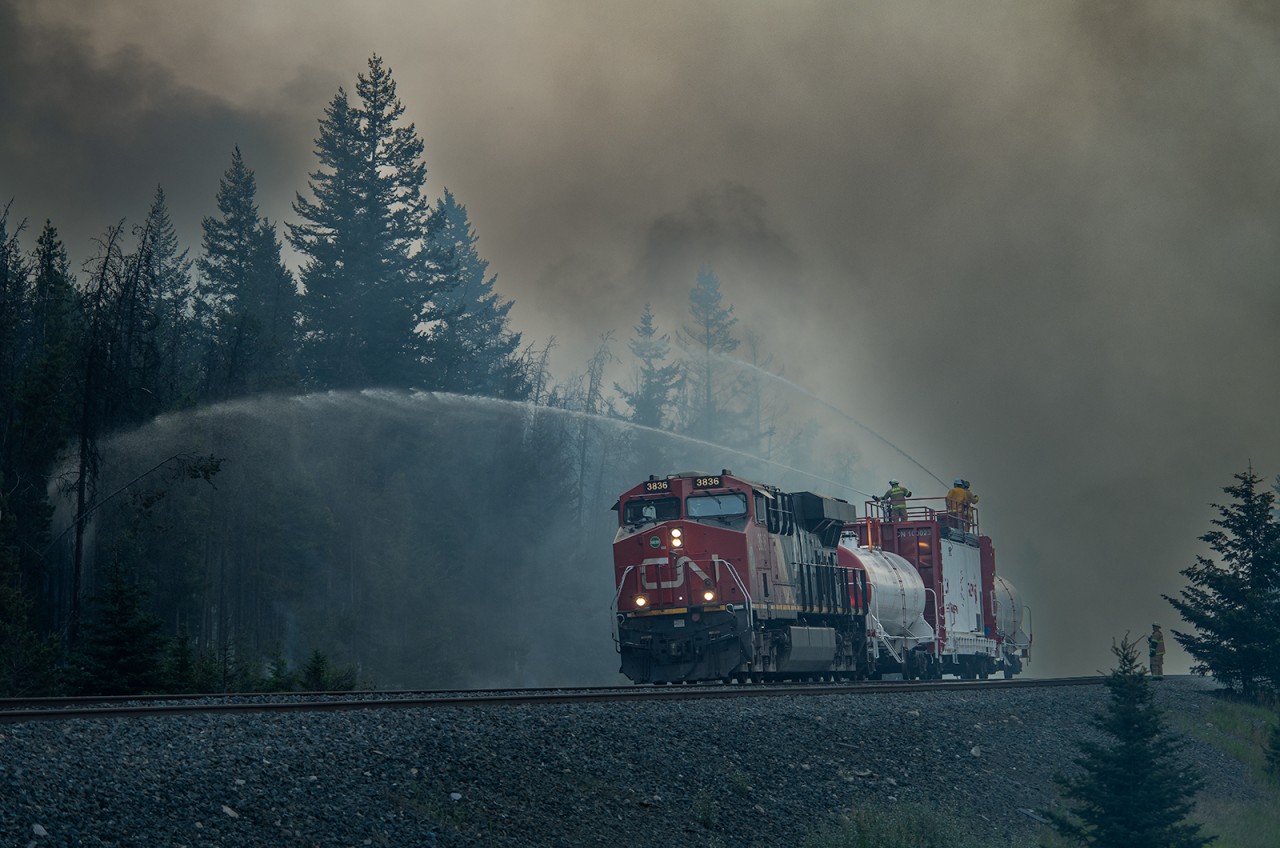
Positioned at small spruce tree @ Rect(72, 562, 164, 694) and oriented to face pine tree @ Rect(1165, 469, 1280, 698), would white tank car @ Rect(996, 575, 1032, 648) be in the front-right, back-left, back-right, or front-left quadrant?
front-left

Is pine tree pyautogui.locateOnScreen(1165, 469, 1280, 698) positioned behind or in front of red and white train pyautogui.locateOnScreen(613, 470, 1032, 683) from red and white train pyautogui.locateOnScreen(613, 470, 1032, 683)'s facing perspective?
behind

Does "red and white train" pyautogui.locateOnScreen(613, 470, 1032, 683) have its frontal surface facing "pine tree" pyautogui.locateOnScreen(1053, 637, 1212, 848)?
no

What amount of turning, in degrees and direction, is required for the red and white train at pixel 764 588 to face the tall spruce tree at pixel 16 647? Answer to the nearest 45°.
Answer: approximately 45° to its right

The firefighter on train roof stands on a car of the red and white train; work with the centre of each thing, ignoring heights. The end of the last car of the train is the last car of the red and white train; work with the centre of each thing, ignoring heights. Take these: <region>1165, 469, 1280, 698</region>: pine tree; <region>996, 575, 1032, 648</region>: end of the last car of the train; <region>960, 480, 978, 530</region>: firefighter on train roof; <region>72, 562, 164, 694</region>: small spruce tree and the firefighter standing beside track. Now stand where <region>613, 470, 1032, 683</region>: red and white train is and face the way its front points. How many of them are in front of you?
1

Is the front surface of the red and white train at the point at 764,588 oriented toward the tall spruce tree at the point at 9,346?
no

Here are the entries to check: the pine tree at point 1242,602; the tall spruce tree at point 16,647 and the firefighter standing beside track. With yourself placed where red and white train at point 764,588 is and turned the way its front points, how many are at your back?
2

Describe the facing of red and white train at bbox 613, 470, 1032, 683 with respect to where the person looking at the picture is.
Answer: facing the viewer and to the left of the viewer

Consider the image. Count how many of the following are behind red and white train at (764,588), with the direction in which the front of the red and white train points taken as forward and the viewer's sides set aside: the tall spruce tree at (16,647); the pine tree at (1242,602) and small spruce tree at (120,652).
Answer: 1

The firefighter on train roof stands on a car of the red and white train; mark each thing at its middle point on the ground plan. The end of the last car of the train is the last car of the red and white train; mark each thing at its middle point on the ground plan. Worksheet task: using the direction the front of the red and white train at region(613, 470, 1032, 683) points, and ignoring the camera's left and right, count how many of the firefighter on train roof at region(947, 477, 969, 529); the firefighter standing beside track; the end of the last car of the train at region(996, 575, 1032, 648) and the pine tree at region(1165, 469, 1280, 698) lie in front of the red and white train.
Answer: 0

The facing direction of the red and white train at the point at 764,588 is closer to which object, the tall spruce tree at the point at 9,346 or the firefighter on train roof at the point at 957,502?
the tall spruce tree

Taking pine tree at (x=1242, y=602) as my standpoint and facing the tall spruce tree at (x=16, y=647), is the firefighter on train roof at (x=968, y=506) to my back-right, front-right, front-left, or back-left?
front-right

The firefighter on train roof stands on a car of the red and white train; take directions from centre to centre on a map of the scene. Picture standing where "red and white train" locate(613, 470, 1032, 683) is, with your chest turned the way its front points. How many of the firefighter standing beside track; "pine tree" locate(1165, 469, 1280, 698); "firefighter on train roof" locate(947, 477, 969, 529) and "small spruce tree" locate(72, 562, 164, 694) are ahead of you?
1

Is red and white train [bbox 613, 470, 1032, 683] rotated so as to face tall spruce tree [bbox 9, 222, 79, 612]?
no
